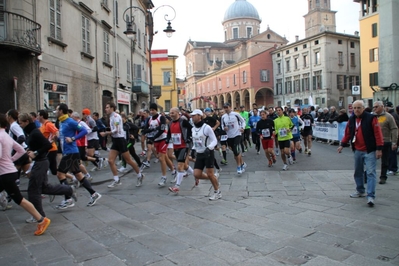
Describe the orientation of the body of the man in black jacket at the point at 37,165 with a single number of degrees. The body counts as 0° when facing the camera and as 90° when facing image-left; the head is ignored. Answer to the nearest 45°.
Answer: approximately 90°

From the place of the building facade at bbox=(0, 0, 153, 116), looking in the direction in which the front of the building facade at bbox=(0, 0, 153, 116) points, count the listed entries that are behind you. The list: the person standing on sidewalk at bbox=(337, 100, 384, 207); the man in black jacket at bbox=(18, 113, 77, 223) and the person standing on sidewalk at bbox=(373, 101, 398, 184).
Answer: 0

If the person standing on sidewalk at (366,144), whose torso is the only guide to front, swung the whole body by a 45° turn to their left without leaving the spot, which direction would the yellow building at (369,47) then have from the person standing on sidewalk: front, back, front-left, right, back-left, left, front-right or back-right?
back

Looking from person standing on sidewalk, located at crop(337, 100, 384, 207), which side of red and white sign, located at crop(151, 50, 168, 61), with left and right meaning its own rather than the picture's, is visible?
front

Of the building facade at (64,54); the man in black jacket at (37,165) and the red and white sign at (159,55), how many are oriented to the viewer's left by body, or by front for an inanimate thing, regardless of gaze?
1

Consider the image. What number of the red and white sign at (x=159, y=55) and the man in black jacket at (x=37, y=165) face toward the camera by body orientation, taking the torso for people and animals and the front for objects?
1

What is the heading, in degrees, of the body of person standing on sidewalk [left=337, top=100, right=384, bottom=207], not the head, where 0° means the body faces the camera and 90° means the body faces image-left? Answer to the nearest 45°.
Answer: approximately 45°

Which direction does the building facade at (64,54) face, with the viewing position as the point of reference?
facing the viewer and to the right of the viewer

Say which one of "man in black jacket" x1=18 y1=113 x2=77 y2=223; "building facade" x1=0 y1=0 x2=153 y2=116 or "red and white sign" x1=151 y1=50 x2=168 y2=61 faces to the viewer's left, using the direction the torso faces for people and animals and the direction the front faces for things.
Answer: the man in black jacket

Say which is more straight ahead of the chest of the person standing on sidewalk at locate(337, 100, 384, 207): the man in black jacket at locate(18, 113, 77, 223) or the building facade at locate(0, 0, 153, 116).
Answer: the man in black jacket

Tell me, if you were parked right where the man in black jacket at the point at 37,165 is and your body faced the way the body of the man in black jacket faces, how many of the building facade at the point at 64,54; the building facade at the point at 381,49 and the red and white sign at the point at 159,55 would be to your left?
0

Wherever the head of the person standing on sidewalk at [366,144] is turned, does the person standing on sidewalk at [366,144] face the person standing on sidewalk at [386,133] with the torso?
no

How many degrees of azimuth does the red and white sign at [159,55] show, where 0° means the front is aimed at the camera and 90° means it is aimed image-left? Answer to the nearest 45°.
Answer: approximately 0°

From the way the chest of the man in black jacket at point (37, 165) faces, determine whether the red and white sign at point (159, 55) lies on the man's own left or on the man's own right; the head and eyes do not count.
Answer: on the man's own right

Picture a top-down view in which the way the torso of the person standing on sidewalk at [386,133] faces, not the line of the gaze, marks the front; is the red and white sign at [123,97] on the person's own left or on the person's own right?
on the person's own right

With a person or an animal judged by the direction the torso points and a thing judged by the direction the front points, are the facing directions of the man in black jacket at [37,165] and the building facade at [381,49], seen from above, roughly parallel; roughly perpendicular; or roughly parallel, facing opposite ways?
roughly parallel
